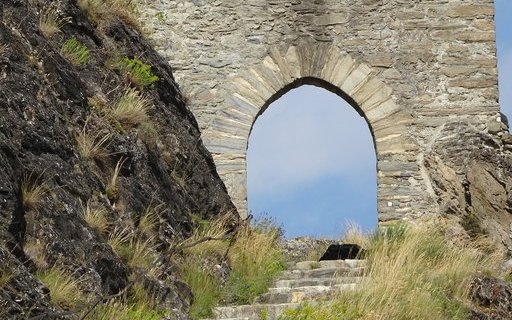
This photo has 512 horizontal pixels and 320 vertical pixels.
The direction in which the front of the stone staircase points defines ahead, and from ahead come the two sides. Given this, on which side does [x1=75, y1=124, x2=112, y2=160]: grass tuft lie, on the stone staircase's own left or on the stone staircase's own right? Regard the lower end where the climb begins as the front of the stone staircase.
on the stone staircase's own right

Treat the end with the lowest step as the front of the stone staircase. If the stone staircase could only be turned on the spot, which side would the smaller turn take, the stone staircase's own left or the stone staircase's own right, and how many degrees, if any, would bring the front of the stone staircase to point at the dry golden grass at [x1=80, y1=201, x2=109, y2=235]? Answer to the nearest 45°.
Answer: approximately 45° to the stone staircase's own right

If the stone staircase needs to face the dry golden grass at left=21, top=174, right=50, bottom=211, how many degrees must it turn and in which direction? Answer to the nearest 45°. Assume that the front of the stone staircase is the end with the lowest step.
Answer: approximately 45° to its right

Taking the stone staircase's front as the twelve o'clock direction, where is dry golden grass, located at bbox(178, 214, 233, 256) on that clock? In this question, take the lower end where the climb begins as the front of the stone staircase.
The dry golden grass is roughly at 4 o'clock from the stone staircase.

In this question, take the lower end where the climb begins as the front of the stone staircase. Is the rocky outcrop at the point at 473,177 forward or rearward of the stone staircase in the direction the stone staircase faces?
rearward

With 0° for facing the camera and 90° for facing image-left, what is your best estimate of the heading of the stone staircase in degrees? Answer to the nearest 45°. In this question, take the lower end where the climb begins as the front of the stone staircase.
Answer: approximately 0°

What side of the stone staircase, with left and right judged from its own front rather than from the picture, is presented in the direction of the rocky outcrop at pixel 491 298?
left
